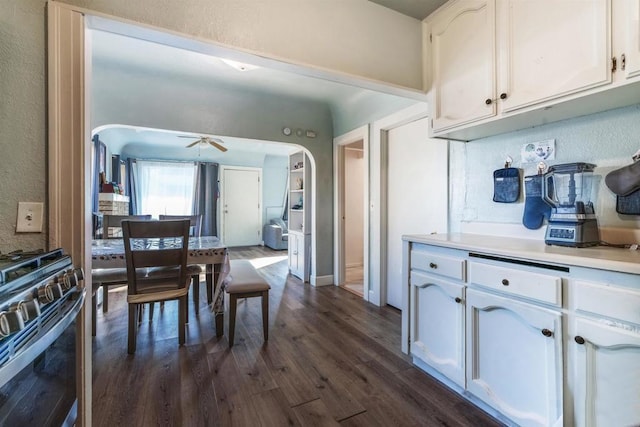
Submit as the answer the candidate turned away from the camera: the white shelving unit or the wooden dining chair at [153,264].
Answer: the wooden dining chair

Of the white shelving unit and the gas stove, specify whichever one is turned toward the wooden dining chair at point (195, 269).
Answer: the white shelving unit

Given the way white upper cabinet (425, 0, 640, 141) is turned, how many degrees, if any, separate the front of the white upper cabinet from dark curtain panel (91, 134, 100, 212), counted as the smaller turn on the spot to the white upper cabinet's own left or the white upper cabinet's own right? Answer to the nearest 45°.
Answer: approximately 45° to the white upper cabinet's own right

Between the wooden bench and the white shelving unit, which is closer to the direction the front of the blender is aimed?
the wooden bench

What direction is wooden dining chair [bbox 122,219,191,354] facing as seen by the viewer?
away from the camera

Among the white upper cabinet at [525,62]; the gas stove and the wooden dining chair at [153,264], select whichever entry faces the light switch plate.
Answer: the white upper cabinet

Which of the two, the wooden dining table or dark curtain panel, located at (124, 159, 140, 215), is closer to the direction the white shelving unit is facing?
the wooden dining table

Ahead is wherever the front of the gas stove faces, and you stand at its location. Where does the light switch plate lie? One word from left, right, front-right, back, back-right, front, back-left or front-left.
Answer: back-left

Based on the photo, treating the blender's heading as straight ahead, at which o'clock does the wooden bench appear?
The wooden bench is roughly at 1 o'clock from the blender.

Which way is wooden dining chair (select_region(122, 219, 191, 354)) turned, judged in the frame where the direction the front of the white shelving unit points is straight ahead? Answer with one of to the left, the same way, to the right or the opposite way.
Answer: to the right

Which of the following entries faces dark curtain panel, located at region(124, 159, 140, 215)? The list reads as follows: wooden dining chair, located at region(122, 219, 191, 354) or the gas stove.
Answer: the wooden dining chair

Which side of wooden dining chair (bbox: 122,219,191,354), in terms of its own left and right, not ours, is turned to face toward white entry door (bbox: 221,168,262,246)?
front

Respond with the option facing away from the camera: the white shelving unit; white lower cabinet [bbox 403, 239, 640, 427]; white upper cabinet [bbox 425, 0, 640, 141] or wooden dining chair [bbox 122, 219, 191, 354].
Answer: the wooden dining chair

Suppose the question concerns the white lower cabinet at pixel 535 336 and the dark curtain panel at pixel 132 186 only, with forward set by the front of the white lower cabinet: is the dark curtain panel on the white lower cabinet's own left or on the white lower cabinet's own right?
on the white lower cabinet's own right
